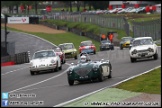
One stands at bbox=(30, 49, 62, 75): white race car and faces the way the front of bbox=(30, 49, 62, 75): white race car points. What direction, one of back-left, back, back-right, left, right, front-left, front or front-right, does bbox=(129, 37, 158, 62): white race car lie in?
back-left

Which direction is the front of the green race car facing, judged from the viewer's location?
facing the viewer and to the left of the viewer

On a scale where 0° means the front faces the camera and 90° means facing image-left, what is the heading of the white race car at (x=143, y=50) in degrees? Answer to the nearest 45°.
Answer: approximately 0°

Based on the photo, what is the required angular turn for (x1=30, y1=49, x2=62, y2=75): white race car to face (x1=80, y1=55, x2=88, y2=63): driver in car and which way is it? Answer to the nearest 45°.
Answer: approximately 45° to its left

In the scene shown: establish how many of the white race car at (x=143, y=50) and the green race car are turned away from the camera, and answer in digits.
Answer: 0

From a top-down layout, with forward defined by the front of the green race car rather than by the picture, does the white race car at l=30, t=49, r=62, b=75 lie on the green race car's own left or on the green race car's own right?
on the green race car's own right

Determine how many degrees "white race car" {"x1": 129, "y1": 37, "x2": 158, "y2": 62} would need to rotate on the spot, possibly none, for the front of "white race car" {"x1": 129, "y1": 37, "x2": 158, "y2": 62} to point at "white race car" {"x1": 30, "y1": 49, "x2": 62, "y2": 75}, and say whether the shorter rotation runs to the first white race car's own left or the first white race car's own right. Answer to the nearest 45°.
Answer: approximately 90° to the first white race car's own right

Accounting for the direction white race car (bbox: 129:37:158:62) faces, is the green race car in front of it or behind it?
in front

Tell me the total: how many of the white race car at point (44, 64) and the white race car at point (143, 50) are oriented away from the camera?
0

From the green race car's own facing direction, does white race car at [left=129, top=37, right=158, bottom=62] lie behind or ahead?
behind
